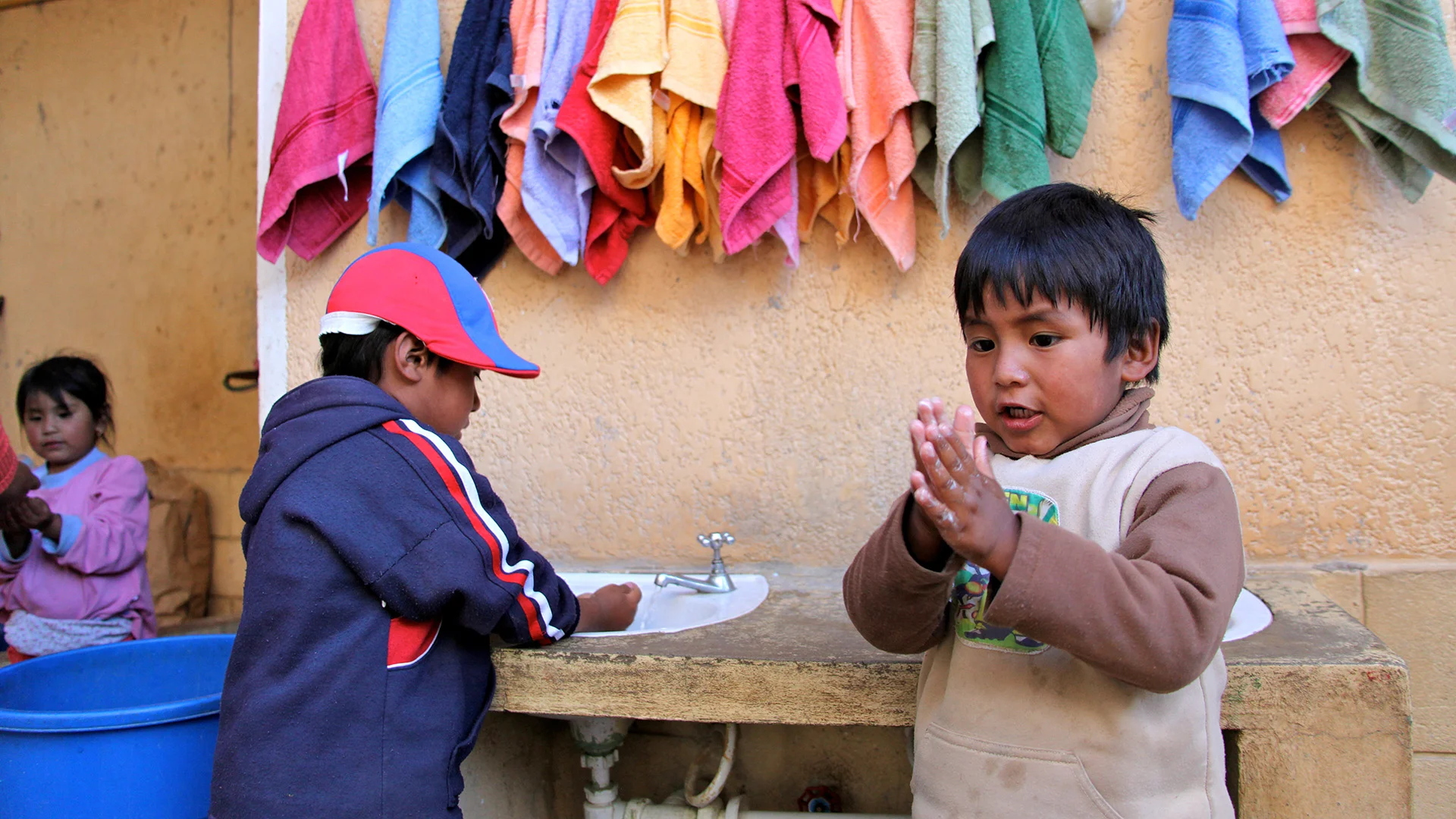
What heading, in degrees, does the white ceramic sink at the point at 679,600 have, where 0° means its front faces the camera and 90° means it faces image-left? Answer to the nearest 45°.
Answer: approximately 0°

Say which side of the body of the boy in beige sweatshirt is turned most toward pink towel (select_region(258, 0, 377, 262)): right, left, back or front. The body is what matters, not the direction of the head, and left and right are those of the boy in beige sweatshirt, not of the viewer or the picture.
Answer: right

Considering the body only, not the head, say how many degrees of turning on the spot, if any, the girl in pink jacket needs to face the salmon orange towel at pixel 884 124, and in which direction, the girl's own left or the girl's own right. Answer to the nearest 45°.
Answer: approximately 90° to the girl's own left

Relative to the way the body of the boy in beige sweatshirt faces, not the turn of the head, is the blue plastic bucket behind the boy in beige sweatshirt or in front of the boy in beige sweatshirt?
in front

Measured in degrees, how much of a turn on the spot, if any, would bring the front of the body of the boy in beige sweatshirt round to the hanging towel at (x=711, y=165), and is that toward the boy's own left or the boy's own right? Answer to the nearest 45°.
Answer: approximately 90° to the boy's own right

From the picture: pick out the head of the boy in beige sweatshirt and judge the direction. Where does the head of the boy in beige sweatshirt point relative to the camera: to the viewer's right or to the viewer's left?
to the viewer's left

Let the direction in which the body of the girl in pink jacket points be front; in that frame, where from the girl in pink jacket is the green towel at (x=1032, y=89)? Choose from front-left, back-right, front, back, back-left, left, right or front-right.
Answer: left
